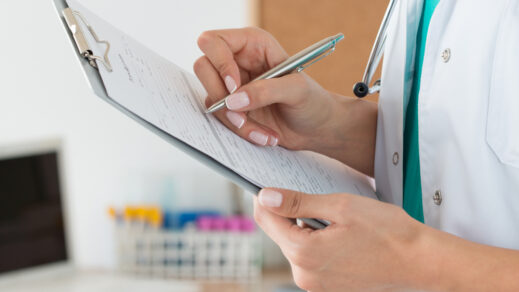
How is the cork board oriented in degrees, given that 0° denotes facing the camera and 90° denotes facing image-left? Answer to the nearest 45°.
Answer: approximately 0°
